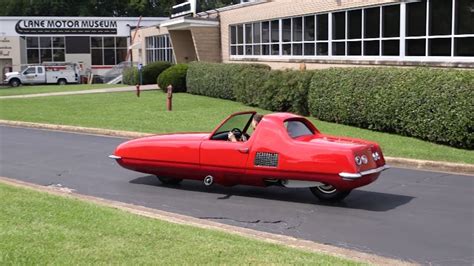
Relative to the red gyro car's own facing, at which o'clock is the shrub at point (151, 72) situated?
The shrub is roughly at 1 o'clock from the red gyro car.

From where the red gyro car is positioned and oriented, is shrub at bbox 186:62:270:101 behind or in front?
in front

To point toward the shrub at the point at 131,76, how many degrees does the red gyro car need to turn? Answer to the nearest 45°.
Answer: approximately 45° to its right

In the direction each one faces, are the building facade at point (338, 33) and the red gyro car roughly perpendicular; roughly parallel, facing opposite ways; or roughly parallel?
roughly perpendicular

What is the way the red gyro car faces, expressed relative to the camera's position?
facing away from the viewer and to the left of the viewer

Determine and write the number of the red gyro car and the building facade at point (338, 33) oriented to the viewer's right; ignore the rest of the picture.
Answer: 0

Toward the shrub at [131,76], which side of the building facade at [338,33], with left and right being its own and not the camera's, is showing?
right

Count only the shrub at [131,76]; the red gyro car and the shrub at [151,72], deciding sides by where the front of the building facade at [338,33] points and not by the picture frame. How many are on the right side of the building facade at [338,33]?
2

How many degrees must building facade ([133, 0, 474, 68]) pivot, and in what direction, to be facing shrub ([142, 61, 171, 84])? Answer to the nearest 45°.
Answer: approximately 90° to its right

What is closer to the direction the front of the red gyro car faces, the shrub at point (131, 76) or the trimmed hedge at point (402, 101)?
the shrub

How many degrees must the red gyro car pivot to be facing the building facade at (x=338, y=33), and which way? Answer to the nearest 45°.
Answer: approximately 45° to its right
